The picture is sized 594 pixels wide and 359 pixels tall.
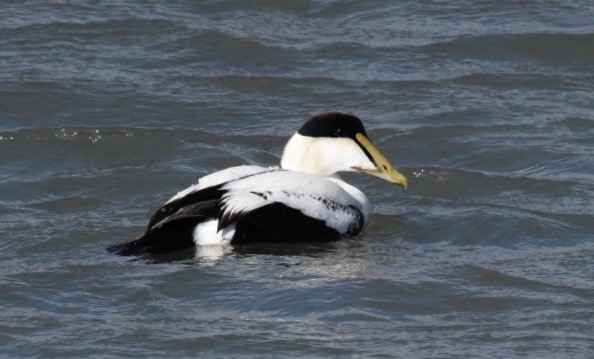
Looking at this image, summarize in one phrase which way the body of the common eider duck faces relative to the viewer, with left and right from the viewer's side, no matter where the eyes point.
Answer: facing to the right of the viewer
